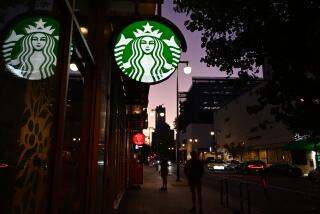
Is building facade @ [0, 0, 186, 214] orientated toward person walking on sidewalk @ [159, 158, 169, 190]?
no

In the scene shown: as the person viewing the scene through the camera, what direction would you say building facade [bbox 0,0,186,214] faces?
facing the viewer and to the right of the viewer

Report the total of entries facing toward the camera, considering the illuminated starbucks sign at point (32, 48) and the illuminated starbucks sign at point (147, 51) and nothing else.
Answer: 2

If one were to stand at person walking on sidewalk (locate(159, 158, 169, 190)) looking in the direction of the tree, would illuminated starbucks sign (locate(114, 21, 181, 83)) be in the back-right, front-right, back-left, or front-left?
front-right

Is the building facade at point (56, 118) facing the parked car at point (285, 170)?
no

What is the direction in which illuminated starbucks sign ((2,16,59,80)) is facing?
toward the camera

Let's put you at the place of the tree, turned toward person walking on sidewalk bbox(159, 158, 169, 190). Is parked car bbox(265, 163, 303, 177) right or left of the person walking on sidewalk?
right

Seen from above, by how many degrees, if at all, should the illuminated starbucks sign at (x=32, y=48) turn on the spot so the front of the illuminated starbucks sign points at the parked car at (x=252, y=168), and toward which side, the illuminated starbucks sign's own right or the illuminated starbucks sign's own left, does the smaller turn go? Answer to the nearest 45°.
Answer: approximately 135° to the illuminated starbucks sign's own left

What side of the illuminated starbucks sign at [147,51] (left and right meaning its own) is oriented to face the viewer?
front

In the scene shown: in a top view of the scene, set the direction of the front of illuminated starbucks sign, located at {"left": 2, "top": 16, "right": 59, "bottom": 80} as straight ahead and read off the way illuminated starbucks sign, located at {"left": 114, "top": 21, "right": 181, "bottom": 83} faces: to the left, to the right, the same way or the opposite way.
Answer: the same way

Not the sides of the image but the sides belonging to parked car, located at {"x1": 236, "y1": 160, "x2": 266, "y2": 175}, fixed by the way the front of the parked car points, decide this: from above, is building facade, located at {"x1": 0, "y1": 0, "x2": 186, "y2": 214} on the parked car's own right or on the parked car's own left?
on the parked car's own left

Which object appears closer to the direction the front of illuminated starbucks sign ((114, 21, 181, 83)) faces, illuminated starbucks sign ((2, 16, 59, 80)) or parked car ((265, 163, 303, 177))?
the illuminated starbucks sign

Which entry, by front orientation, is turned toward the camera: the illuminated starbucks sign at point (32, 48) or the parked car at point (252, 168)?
the illuminated starbucks sign

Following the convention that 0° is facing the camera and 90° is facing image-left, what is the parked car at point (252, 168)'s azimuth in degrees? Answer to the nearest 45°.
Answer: approximately 135°

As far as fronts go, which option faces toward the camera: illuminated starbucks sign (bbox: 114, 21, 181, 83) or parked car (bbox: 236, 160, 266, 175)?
the illuminated starbucks sign

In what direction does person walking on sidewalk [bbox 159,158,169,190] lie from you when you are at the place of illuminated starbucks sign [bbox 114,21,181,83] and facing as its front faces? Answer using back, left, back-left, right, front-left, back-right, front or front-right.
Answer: back

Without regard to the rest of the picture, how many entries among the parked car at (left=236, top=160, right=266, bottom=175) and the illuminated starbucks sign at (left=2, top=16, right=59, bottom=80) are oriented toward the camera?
1
